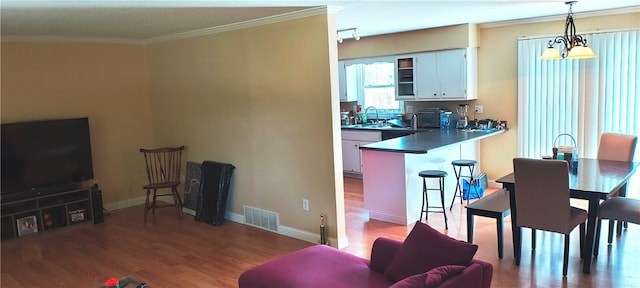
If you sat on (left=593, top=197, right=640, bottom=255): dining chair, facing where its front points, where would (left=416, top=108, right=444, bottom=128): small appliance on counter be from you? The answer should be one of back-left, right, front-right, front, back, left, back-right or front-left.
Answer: front

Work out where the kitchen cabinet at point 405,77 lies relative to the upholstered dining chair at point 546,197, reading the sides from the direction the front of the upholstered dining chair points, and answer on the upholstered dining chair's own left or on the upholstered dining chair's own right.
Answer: on the upholstered dining chair's own left

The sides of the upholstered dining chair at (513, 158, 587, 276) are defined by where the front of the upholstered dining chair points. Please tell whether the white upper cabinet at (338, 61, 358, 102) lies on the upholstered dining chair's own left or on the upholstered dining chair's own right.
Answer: on the upholstered dining chair's own left

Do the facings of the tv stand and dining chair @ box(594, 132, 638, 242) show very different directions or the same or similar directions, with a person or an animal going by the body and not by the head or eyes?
very different directions

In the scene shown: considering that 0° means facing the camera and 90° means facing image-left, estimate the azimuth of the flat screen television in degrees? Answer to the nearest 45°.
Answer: approximately 315°

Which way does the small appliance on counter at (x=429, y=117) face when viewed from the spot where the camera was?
facing the viewer

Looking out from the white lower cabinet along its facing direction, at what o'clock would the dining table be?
The dining table is roughly at 11 o'clock from the white lower cabinet.

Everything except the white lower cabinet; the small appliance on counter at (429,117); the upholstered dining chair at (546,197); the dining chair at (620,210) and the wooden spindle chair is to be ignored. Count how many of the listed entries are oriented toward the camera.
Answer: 3

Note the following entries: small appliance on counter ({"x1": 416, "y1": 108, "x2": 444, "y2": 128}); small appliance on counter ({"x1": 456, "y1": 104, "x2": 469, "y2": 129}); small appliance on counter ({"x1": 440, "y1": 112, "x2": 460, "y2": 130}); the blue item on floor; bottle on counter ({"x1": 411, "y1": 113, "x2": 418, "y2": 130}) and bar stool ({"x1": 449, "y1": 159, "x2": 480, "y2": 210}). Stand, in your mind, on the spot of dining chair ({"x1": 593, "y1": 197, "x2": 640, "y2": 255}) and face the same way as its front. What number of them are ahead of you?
6

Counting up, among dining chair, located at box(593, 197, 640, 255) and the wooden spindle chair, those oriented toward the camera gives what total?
1

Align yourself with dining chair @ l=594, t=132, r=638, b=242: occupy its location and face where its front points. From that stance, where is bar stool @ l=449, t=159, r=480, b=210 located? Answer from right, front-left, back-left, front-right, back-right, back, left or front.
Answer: front-right

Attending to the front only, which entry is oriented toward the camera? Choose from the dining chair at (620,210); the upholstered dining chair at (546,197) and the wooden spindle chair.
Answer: the wooden spindle chair

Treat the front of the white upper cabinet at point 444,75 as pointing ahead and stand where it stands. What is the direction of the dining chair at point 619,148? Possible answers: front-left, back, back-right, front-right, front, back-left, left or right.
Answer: left

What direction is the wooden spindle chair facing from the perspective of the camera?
toward the camera
